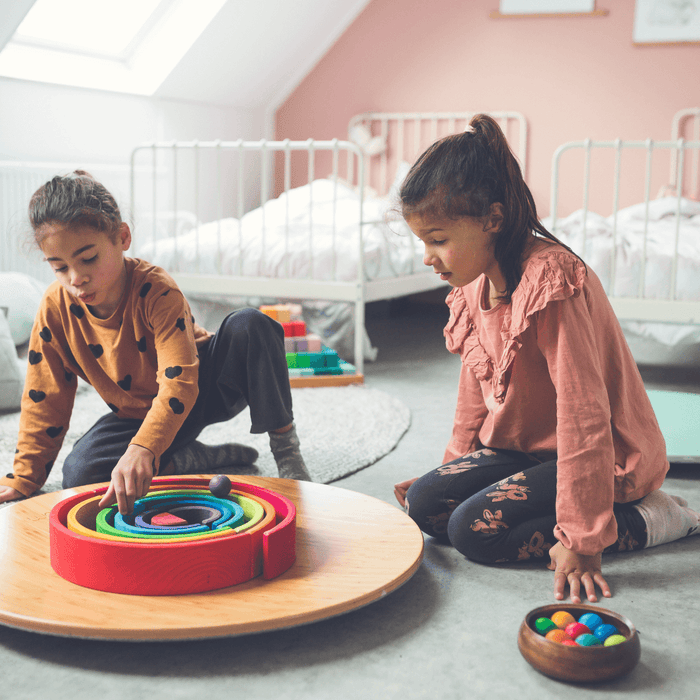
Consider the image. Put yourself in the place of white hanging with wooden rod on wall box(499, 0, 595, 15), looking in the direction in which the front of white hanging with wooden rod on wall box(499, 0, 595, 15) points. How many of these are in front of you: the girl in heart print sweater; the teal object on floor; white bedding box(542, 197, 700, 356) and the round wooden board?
4

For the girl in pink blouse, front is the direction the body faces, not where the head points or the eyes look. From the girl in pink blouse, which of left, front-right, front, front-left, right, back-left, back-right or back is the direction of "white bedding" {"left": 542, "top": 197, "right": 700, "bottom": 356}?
back-right

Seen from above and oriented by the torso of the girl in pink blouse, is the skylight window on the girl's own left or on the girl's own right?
on the girl's own right

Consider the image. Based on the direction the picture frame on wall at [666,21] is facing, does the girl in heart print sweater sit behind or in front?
in front

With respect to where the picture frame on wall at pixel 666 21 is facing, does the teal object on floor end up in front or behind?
in front

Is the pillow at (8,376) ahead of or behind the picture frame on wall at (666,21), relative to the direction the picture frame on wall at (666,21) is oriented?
ahead

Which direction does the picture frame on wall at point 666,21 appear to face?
toward the camera

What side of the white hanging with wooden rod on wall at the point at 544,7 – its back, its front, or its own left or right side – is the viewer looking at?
front

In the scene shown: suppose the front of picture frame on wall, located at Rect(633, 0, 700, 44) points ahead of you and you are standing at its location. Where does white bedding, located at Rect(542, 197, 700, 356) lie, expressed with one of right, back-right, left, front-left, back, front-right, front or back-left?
front

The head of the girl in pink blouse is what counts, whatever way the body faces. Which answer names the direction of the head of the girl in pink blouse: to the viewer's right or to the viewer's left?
to the viewer's left

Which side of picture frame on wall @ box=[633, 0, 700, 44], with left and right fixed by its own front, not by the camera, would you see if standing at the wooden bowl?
front

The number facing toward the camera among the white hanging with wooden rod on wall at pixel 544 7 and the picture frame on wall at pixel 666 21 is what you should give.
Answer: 2

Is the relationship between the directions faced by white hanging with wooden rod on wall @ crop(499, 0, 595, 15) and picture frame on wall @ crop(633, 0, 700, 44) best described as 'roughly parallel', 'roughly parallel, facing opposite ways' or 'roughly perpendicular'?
roughly parallel
